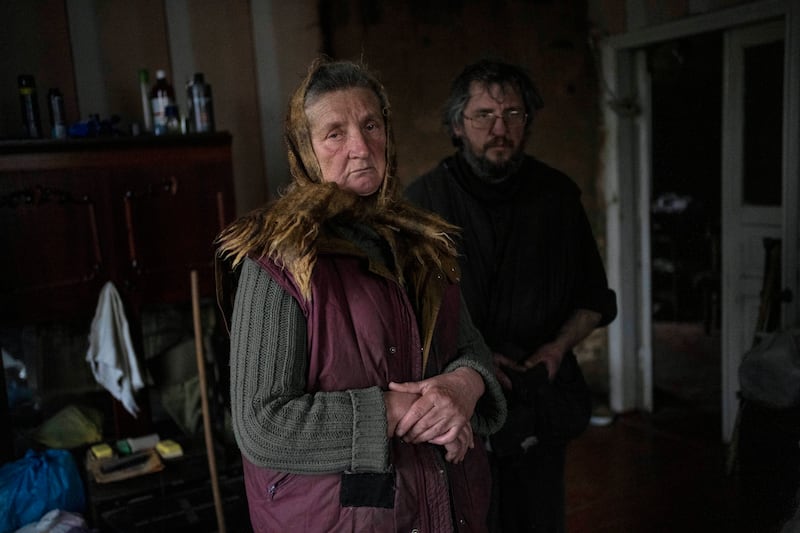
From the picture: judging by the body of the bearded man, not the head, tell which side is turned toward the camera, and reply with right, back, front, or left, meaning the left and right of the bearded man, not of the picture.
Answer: front

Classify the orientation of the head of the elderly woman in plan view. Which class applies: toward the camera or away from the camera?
toward the camera

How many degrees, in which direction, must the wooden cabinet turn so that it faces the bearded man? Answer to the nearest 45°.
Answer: approximately 45° to its left

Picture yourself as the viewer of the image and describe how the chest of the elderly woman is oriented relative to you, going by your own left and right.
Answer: facing the viewer and to the right of the viewer

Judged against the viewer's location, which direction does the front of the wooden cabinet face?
facing the viewer

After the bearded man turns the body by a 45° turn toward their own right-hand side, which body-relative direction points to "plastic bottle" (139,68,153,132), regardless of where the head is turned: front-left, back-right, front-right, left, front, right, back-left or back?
right

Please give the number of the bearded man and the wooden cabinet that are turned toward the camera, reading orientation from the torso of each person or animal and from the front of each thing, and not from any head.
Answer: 2

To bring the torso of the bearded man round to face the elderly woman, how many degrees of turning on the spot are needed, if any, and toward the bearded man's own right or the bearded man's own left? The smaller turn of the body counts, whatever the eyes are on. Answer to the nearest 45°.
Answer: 0° — they already face them

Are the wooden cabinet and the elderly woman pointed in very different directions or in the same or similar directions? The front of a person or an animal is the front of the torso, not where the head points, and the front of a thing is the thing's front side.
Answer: same or similar directions

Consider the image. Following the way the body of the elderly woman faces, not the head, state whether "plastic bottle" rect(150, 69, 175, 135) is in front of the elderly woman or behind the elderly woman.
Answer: behind
